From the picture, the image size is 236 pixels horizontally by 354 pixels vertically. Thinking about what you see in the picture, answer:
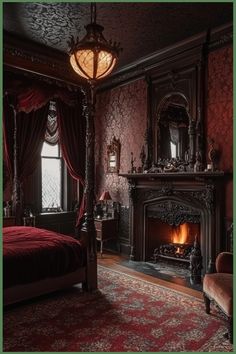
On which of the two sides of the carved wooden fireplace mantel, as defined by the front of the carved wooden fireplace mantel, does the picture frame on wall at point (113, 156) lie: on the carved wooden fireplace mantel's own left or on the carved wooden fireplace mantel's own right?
on the carved wooden fireplace mantel's own right

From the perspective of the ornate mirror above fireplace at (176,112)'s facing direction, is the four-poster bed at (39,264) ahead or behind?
ahead

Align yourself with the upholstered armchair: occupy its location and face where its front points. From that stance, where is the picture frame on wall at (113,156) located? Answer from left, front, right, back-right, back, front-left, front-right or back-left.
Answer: right

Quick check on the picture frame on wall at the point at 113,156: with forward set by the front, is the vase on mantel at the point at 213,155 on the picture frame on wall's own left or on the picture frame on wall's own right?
on the picture frame on wall's own left

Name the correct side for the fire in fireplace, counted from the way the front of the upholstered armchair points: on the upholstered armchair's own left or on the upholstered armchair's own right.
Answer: on the upholstered armchair's own right
